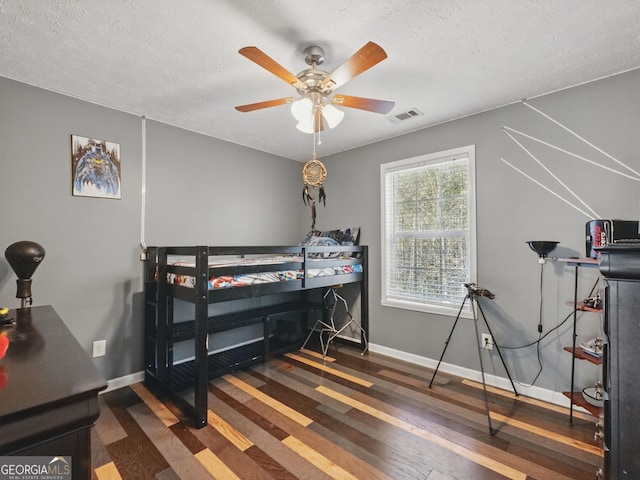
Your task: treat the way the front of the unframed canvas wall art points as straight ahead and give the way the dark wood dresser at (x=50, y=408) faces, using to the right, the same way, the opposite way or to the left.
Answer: the same way

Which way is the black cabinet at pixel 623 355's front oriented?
to the viewer's left

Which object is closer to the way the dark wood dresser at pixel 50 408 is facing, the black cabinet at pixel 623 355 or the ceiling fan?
the black cabinet

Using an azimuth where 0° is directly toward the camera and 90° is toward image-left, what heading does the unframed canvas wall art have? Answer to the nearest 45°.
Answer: approximately 315°

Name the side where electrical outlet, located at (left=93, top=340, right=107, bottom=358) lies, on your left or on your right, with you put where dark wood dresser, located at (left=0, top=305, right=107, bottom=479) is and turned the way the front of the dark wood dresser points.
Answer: on your left

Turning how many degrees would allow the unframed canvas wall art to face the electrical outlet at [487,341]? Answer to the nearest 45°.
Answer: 0° — it already faces it

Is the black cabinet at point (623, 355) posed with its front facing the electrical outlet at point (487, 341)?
no

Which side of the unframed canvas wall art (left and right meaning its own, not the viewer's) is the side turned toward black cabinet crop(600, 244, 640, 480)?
front

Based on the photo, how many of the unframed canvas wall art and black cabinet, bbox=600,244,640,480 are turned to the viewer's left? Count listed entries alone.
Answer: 1

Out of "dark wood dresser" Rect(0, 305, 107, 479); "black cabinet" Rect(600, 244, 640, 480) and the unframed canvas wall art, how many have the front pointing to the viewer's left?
1

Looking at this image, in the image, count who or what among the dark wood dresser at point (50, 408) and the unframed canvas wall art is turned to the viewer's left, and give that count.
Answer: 0

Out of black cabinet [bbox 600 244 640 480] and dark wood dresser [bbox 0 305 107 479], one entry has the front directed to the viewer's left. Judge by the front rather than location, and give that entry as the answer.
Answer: the black cabinet

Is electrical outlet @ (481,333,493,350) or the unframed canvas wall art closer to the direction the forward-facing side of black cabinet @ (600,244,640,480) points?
the unframed canvas wall art

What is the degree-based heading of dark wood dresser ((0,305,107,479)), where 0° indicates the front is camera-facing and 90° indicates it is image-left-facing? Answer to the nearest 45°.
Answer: approximately 315°

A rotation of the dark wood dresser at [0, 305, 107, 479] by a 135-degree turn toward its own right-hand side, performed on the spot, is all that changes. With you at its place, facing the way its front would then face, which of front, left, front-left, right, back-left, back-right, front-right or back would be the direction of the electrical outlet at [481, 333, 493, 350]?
back

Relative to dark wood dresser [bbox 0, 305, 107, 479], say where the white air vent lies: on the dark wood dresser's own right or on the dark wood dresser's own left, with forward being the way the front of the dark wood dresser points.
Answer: on the dark wood dresser's own left
